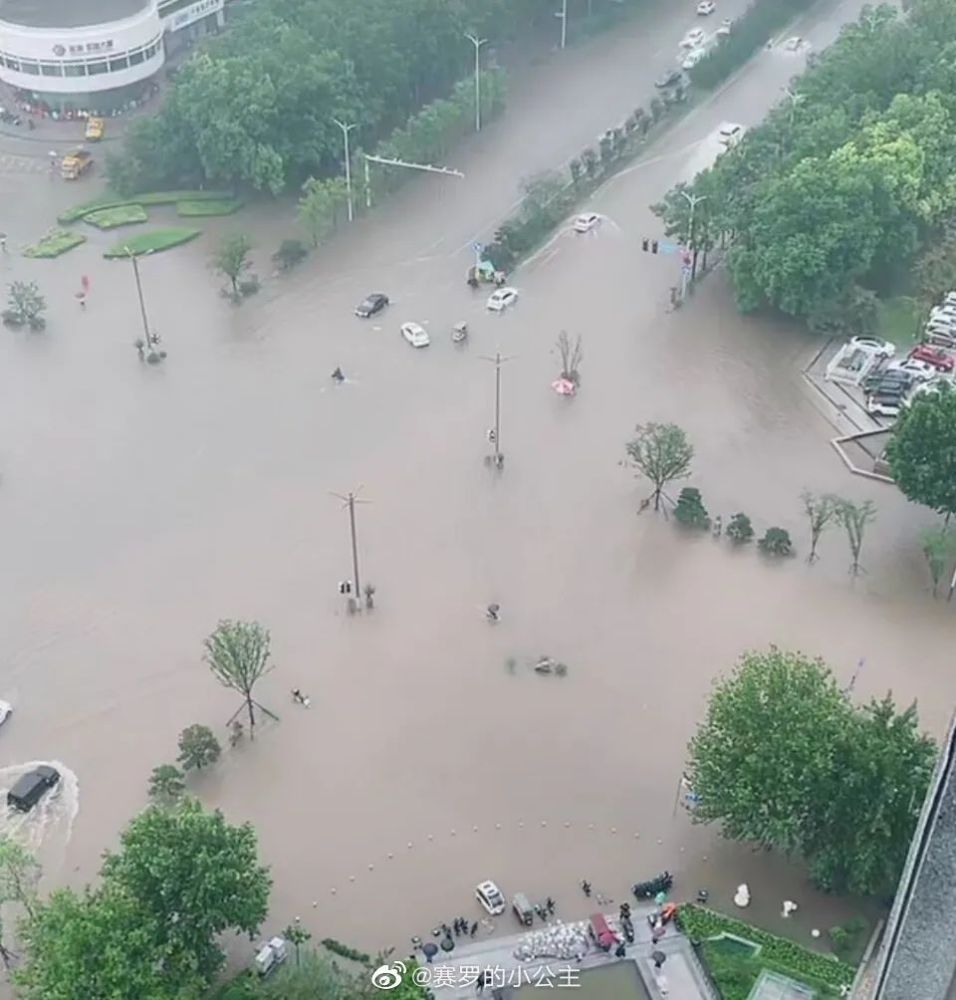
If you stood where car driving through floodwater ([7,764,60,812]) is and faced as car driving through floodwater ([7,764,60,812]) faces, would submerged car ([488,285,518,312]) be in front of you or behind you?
in front

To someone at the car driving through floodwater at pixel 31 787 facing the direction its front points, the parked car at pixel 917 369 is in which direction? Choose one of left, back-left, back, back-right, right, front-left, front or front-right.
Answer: front-right

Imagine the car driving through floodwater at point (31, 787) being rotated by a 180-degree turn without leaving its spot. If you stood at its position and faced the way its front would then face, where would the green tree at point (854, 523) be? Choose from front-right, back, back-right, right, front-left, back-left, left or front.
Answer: back-left

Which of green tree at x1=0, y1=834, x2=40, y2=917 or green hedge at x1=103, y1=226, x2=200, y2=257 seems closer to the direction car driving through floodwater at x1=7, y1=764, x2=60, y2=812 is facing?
the green hedge

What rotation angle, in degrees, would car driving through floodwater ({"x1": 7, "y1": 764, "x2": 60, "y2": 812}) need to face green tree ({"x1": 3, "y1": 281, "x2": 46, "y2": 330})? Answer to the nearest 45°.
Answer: approximately 45° to its left

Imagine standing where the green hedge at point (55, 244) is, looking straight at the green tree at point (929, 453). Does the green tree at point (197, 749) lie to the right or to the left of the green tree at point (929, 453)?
right

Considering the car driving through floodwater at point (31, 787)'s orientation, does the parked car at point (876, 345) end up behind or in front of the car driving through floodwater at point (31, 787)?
in front

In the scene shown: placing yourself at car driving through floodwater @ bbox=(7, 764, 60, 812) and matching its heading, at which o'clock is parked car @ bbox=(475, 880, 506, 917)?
The parked car is roughly at 3 o'clock from the car driving through floodwater.

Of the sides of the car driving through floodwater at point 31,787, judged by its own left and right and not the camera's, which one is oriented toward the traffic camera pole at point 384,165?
front

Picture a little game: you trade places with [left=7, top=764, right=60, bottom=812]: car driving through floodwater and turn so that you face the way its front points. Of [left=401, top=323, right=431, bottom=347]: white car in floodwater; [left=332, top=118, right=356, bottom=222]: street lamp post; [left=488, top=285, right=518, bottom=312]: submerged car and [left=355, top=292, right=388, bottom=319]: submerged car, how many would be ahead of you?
4

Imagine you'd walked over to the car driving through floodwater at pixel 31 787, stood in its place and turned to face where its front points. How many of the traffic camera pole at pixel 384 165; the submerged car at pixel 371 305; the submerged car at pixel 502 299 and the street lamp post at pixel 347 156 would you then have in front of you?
4

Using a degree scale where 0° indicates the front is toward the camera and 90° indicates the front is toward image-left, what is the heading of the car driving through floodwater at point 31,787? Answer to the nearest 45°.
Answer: approximately 225°

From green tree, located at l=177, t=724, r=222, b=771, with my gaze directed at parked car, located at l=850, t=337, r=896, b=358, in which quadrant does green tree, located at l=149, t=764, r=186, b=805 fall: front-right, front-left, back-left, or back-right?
back-right

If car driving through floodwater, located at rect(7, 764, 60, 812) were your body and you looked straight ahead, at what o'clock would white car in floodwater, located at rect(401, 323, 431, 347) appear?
The white car in floodwater is roughly at 12 o'clock from the car driving through floodwater.

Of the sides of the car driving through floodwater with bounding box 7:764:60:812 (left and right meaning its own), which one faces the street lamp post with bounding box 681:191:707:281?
front

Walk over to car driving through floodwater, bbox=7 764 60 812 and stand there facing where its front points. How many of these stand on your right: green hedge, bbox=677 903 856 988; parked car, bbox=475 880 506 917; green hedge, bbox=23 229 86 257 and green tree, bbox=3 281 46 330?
2
